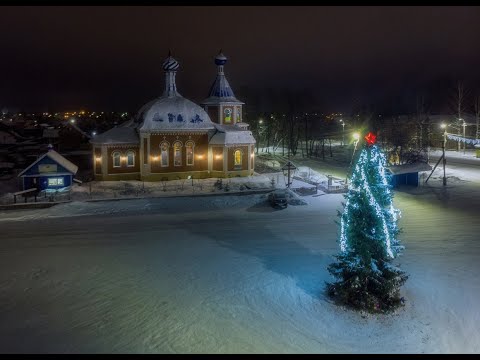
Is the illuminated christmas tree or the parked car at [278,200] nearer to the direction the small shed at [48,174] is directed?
the illuminated christmas tree

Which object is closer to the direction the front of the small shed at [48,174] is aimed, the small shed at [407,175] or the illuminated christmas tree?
the illuminated christmas tree

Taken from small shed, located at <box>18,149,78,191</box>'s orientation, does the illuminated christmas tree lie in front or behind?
in front

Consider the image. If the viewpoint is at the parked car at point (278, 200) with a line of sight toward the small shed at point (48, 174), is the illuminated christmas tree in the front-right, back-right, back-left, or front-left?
back-left

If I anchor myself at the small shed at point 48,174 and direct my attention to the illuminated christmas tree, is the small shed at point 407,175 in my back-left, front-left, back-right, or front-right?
front-left

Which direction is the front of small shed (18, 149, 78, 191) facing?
toward the camera

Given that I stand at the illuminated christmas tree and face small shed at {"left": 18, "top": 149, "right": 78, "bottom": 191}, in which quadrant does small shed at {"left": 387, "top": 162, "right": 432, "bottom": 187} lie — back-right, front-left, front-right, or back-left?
front-right

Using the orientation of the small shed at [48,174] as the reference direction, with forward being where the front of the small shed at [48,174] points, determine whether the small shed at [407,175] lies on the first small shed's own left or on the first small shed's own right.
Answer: on the first small shed's own left

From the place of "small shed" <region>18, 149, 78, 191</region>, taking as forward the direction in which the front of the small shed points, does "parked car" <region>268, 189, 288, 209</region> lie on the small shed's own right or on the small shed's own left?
on the small shed's own left

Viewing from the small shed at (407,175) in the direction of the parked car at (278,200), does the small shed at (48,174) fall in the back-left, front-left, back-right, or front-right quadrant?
front-right
